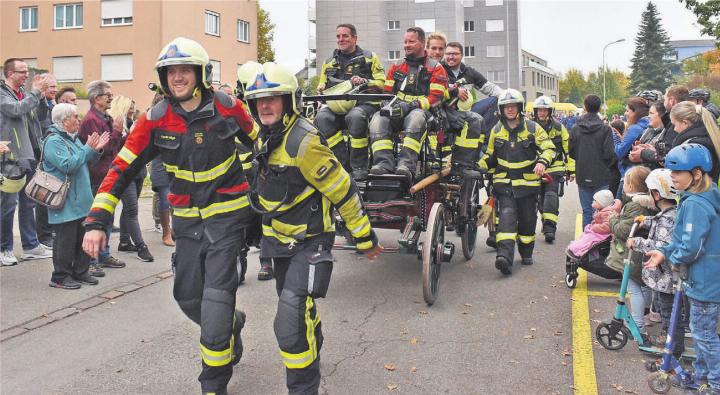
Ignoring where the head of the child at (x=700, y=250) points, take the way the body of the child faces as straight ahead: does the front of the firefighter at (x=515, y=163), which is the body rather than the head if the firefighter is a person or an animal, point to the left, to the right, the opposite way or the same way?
to the left

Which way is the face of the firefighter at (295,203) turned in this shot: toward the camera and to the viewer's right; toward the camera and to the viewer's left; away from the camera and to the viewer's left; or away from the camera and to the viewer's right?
toward the camera and to the viewer's left

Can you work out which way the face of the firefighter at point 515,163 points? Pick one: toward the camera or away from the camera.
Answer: toward the camera

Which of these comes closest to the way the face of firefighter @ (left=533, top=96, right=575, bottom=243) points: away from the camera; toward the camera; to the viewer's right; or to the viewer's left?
toward the camera

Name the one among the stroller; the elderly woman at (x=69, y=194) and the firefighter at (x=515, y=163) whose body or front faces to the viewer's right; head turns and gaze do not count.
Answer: the elderly woman

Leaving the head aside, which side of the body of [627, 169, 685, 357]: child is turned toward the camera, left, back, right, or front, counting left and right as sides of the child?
left

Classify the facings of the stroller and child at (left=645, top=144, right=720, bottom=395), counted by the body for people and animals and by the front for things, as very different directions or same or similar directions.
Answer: same or similar directions

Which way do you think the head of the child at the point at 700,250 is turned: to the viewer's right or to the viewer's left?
to the viewer's left

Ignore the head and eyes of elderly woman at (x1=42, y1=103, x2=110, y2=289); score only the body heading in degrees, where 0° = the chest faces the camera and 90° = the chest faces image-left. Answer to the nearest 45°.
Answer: approximately 270°

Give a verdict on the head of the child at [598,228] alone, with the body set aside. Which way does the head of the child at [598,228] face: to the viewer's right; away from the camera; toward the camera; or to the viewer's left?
to the viewer's left
